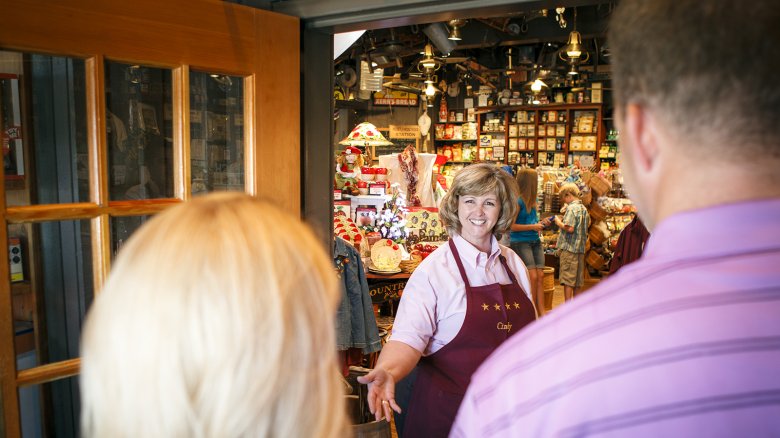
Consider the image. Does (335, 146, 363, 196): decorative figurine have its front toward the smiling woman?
yes

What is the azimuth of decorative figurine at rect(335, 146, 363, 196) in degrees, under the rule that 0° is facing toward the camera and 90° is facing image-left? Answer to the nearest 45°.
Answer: approximately 0°

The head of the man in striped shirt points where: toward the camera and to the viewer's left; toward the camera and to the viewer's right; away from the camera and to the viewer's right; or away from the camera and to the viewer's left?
away from the camera and to the viewer's left

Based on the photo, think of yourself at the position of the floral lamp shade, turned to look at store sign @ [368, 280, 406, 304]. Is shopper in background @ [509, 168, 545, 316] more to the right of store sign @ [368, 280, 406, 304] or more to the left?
left

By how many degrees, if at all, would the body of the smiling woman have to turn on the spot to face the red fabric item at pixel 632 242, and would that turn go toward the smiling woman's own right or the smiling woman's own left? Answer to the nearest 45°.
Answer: approximately 90° to the smiling woman's own left

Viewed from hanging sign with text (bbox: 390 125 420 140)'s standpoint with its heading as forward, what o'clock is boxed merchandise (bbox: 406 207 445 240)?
The boxed merchandise is roughly at 12 o'clock from the hanging sign with text.

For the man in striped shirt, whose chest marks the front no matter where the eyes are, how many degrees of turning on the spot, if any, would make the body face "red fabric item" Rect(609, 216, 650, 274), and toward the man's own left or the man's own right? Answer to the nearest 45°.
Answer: approximately 45° to the man's own right

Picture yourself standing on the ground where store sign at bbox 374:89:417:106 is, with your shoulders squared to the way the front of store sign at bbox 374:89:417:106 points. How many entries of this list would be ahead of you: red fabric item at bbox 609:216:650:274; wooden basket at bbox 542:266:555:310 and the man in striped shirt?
3

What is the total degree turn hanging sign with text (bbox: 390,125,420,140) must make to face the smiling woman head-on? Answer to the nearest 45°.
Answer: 0° — it already faces them

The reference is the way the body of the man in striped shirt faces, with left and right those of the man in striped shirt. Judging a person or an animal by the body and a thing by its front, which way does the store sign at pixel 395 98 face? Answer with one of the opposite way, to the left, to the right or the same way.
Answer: the opposite way
